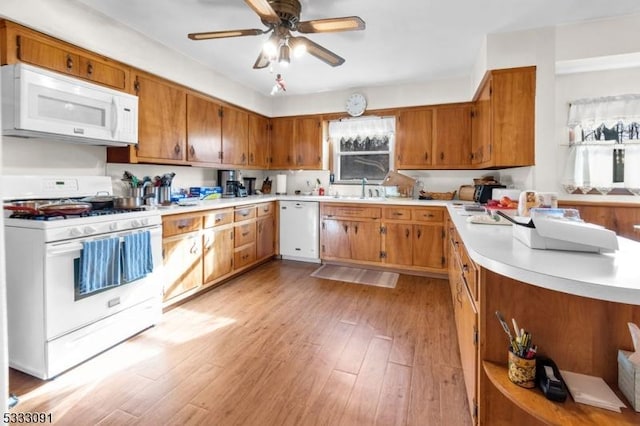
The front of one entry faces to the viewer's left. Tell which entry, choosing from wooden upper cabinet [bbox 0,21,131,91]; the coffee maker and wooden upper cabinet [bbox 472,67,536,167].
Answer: wooden upper cabinet [bbox 472,67,536,167]

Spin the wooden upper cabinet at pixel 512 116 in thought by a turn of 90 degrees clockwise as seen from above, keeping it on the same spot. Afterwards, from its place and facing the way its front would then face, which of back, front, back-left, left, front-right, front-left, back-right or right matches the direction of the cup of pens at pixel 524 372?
back

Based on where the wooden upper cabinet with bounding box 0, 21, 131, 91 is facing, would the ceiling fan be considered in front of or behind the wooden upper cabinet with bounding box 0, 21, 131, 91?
in front

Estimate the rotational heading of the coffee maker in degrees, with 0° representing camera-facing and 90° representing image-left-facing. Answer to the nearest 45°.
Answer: approximately 315°

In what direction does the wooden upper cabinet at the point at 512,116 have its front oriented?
to the viewer's left

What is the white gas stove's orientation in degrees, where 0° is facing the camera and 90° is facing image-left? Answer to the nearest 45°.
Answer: approximately 315°

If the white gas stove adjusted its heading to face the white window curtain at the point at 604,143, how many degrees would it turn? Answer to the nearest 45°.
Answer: approximately 45° to its left

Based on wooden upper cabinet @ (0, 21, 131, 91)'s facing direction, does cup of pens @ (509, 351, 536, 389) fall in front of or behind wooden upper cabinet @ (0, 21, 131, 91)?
in front

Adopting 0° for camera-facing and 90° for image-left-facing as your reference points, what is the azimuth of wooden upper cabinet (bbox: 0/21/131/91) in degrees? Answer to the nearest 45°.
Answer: approximately 315°

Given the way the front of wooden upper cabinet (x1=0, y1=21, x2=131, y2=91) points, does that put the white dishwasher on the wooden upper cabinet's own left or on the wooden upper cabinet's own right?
on the wooden upper cabinet's own left
